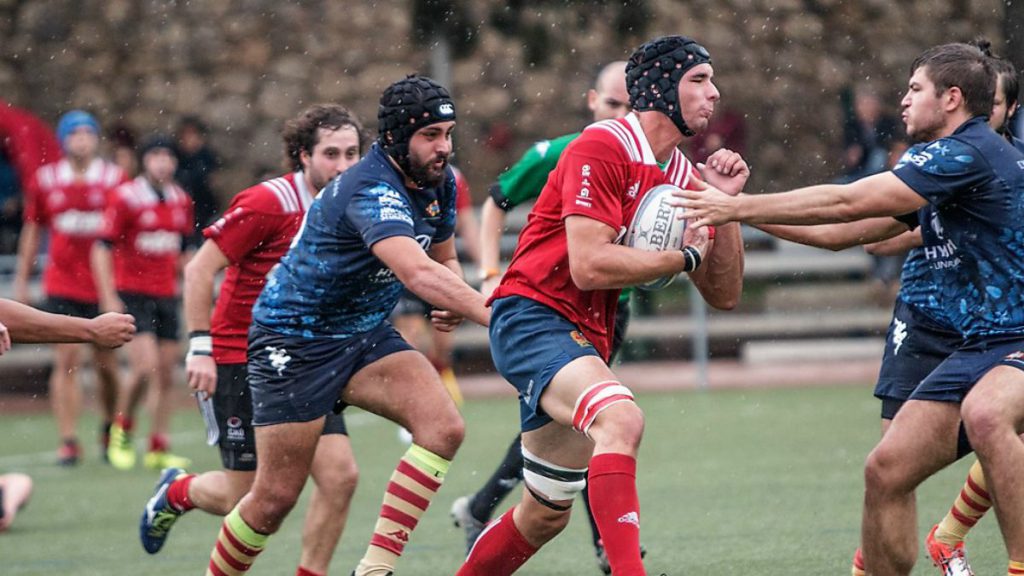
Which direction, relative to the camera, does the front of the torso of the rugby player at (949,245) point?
to the viewer's left

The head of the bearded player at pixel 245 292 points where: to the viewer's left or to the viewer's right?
to the viewer's right

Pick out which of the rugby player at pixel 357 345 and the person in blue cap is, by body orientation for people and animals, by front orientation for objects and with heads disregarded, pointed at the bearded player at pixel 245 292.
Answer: the person in blue cap

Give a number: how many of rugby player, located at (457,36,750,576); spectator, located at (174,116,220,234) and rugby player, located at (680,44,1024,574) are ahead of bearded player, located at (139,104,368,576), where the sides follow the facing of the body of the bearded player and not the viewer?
2

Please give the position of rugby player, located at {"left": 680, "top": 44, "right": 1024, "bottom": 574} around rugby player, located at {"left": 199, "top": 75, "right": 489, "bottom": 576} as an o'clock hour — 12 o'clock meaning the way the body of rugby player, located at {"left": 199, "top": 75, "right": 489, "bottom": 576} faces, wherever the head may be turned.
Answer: rugby player, located at {"left": 680, "top": 44, "right": 1024, "bottom": 574} is roughly at 11 o'clock from rugby player, located at {"left": 199, "top": 75, "right": 489, "bottom": 576}.

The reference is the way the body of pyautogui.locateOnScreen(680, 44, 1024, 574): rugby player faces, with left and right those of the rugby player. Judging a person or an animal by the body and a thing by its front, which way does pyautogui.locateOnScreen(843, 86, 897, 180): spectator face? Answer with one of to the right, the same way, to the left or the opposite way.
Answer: to the left

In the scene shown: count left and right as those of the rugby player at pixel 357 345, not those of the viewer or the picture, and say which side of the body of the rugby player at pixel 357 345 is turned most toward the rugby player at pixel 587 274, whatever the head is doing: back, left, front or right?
front

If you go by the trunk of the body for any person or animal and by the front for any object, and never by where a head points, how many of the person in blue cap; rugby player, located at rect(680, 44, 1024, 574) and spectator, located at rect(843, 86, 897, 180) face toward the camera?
2

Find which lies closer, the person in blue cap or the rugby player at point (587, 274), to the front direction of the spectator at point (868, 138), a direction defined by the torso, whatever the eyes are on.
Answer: the rugby player

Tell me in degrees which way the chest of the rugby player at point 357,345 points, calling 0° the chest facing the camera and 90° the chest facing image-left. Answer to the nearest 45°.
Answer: approximately 315°

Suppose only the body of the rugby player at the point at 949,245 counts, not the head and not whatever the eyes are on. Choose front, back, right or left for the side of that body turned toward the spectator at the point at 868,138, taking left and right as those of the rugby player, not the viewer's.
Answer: right

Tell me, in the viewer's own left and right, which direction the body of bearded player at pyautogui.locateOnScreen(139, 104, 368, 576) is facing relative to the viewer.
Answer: facing the viewer and to the right of the viewer
